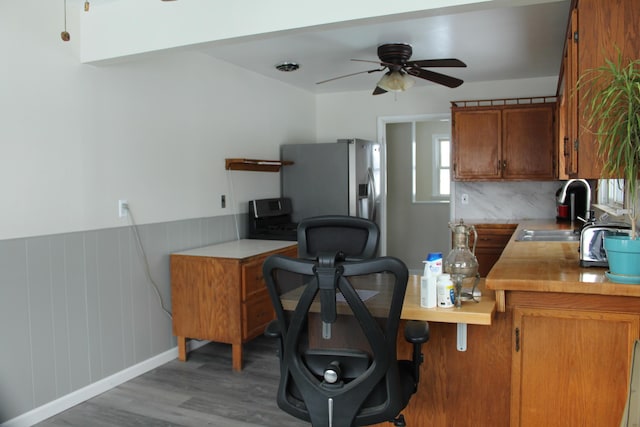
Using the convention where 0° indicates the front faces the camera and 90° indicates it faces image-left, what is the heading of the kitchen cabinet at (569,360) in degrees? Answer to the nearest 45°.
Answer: approximately 0°

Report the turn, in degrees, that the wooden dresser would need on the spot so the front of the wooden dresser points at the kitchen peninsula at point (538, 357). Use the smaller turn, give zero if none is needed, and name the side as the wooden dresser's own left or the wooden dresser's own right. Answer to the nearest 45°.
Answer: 0° — it already faces it

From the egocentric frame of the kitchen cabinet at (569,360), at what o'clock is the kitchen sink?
The kitchen sink is roughly at 6 o'clock from the kitchen cabinet.

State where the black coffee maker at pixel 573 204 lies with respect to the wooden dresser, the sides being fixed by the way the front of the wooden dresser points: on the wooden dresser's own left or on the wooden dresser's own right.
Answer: on the wooden dresser's own left

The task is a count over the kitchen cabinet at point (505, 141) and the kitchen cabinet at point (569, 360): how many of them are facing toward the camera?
2

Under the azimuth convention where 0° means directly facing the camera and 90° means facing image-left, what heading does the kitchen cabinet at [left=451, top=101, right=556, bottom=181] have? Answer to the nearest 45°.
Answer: approximately 0°

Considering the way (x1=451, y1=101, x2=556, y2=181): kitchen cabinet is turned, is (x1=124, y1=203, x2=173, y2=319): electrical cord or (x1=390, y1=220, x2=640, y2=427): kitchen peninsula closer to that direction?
the kitchen peninsula

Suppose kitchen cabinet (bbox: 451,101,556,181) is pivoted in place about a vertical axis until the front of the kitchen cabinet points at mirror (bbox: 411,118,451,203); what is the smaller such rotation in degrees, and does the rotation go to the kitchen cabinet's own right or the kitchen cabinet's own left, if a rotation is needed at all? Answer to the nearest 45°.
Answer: approximately 135° to the kitchen cabinet's own right
